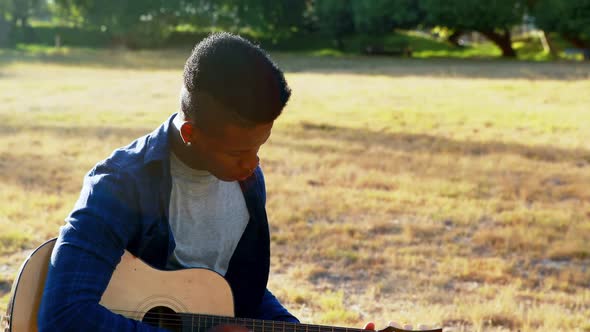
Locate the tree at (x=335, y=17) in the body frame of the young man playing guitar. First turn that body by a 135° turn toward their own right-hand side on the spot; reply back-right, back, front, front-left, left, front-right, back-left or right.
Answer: right

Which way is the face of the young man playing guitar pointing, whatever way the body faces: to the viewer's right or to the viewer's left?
to the viewer's right

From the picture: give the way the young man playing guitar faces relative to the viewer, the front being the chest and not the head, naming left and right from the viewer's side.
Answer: facing the viewer and to the right of the viewer

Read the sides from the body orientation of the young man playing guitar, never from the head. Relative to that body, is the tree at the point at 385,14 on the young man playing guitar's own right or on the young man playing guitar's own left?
on the young man playing guitar's own left

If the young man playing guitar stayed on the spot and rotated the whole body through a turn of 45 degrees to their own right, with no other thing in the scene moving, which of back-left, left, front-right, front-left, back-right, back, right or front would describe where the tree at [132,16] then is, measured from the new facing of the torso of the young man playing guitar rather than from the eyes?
back
